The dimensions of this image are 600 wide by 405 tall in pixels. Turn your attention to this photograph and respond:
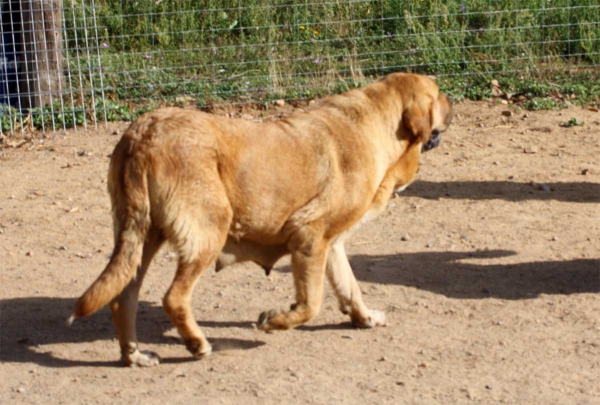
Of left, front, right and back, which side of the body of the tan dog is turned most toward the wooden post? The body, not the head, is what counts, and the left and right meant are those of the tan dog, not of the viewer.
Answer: left

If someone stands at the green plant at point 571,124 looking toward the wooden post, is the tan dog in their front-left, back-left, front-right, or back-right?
front-left

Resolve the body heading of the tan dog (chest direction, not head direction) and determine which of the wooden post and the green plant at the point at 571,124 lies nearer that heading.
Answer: the green plant

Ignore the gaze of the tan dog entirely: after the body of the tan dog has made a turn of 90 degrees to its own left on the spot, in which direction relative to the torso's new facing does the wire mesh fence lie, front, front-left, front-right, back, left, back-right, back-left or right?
front-right

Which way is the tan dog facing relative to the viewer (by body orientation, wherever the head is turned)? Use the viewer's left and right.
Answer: facing away from the viewer and to the right of the viewer

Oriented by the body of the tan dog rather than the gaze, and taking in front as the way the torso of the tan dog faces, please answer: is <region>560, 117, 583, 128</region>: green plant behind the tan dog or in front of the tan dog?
in front
